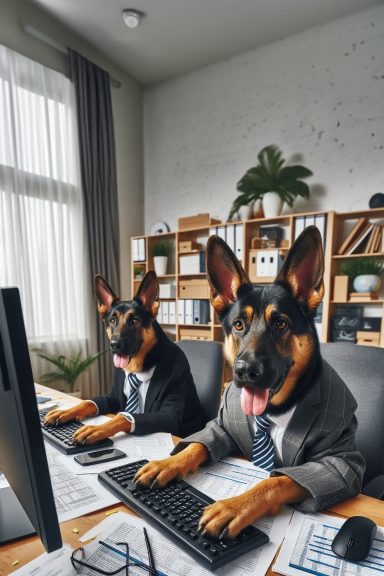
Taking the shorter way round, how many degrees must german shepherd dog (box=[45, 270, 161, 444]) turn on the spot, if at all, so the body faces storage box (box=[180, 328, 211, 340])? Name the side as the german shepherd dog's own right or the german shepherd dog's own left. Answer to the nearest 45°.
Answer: approximately 180°

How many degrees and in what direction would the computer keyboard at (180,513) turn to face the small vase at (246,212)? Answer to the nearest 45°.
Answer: approximately 45° to its left

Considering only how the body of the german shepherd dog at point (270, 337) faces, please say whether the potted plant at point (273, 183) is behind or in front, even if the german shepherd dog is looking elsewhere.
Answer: behind

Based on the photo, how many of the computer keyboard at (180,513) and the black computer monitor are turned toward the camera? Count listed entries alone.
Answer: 0

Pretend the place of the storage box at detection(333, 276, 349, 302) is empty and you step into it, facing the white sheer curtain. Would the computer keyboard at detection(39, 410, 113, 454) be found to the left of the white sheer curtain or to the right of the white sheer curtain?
left

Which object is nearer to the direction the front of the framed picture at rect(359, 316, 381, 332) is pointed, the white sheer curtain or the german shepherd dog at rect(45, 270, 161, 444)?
the german shepherd dog

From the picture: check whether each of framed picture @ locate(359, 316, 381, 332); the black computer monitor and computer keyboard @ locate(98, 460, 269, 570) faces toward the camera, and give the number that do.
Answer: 1

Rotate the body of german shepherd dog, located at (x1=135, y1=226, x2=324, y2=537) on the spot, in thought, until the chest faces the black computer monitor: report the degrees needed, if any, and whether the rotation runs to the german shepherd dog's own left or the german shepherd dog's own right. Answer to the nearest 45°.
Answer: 0° — it already faces it

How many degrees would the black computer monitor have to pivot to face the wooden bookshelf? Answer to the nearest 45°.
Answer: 0° — it already faces it

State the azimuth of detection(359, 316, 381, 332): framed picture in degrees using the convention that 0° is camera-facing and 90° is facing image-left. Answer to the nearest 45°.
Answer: approximately 0°
